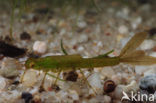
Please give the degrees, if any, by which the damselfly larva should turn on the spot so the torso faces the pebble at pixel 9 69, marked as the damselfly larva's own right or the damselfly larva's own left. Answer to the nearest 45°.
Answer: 0° — it already faces it

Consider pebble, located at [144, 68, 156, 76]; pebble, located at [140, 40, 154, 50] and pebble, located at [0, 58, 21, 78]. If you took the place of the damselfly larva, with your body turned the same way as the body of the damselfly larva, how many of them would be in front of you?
1

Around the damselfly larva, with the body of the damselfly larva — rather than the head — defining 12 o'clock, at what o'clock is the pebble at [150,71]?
The pebble is roughly at 5 o'clock from the damselfly larva.

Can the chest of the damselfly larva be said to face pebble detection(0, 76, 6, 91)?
yes

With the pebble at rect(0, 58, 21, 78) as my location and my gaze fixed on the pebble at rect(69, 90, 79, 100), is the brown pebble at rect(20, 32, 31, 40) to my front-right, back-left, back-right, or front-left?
back-left

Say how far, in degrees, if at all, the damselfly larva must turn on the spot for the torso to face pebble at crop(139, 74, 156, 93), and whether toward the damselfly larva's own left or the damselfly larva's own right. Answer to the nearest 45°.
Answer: approximately 180°

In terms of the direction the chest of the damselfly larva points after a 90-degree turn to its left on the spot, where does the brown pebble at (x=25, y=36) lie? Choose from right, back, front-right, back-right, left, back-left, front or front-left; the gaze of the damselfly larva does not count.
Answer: back-right

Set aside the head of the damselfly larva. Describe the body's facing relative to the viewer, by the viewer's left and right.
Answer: facing to the left of the viewer
